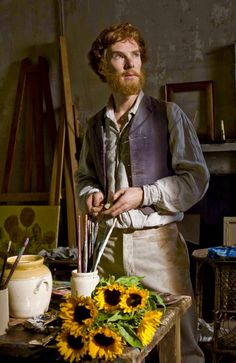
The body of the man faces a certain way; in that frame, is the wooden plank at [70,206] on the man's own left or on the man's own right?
on the man's own right

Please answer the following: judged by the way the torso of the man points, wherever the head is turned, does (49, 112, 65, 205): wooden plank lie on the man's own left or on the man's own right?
on the man's own right

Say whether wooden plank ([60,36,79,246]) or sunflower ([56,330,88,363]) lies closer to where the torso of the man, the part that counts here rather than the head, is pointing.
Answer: the sunflower

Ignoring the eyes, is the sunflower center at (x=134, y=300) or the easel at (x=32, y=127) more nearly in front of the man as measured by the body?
the sunflower center

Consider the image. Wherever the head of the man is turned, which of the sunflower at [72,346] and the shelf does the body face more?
the sunflower

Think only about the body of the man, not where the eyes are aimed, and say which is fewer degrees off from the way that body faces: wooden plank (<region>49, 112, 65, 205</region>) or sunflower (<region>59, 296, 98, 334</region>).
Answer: the sunflower

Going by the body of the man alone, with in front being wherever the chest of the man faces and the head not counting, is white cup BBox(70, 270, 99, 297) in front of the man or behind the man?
in front

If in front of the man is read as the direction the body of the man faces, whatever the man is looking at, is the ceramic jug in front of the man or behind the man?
in front

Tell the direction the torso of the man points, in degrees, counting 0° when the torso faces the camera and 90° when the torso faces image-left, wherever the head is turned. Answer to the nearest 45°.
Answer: approximately 45°

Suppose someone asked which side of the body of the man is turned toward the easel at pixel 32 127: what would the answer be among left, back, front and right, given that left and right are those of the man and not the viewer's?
right

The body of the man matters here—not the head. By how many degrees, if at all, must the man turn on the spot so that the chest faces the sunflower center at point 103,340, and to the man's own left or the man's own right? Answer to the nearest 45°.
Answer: approximately 45° to the man's own left
